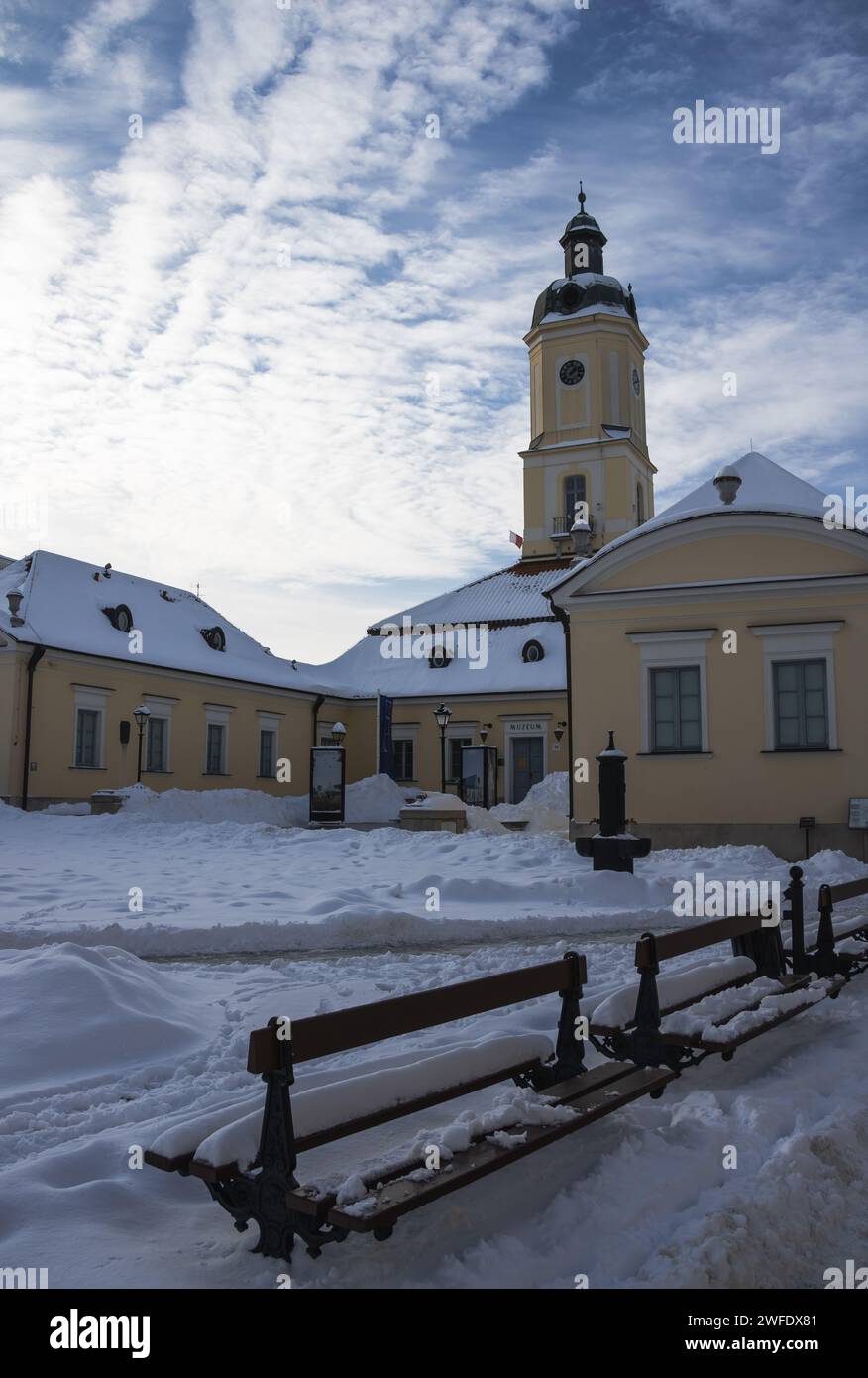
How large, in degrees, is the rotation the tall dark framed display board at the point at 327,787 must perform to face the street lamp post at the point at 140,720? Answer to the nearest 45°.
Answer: approximately 135° to its right

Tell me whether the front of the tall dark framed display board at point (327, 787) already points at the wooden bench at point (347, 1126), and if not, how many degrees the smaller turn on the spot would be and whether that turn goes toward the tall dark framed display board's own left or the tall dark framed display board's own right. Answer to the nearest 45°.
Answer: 0° — it already faces it

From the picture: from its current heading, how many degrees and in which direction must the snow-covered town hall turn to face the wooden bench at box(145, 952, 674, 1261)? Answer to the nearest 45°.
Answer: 0° — it already faces it

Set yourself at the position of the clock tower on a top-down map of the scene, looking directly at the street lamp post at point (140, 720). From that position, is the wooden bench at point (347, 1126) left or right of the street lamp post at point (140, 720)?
left

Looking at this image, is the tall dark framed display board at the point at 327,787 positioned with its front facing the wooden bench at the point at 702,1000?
yes

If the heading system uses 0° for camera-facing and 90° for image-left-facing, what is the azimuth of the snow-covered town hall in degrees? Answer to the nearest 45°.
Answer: approximately 0°

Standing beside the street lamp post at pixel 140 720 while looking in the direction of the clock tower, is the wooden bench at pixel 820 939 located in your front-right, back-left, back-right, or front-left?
back-right
